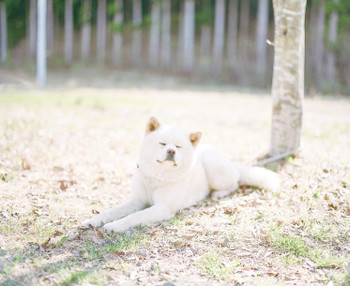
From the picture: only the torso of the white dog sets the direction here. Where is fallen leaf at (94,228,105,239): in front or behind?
in front

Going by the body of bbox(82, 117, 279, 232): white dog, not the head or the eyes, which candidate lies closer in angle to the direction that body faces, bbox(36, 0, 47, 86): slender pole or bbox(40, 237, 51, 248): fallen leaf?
the fallen leaf

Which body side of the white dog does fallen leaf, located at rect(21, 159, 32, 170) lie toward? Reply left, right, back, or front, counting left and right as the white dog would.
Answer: right

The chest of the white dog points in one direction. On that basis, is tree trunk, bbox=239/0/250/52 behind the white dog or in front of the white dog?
behind

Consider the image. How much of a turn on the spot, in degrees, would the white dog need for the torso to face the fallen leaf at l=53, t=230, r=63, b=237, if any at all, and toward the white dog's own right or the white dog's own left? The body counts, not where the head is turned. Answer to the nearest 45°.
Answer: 0° — it already faces it

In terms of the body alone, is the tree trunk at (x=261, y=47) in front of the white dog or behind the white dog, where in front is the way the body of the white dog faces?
behind

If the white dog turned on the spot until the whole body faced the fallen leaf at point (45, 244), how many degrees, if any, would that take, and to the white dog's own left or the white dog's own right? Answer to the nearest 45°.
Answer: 0° — it already faces it

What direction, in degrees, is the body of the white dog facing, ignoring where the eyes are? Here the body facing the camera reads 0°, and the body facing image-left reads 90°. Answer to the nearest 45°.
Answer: approximately 45°

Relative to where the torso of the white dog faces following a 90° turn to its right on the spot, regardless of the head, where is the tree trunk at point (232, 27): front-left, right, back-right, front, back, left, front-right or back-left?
front-right

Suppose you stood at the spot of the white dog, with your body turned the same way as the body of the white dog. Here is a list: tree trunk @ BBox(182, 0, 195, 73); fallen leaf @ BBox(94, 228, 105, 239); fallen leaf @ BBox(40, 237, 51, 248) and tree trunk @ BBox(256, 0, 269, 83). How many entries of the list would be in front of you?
2

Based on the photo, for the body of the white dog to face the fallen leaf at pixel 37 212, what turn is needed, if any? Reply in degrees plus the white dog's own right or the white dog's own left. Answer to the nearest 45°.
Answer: approximately 45° to the white dog's own right

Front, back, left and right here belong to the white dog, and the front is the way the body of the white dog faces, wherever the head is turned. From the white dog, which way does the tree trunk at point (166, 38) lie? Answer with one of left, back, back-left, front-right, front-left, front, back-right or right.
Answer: back-right

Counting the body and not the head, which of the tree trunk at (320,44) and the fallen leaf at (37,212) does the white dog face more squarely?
the fallen leaf
